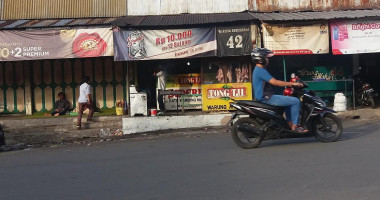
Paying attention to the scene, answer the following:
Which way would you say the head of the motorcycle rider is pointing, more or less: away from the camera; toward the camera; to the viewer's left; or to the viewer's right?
to the viewer's right

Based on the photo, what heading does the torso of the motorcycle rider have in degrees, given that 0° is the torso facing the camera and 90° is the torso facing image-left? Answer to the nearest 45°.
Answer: approximately 270°

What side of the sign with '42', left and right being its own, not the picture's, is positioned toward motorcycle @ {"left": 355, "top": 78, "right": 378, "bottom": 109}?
left

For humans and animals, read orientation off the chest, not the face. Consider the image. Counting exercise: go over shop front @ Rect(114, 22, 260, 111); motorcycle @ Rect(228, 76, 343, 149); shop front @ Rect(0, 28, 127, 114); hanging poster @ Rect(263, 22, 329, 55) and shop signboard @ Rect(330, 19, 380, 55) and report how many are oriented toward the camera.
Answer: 4

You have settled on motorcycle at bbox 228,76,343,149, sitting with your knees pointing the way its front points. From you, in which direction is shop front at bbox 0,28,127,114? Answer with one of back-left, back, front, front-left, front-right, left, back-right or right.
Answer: back-left

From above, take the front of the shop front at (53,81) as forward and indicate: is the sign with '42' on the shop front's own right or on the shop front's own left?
on the shop front's own left

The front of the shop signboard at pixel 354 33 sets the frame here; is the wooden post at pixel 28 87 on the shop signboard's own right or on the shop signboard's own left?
on the shop signboard's own right

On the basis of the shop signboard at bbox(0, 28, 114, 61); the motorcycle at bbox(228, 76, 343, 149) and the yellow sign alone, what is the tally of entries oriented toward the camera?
2

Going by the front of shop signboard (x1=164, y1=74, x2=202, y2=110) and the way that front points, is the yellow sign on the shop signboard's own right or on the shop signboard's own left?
on the shop signboard's own left
